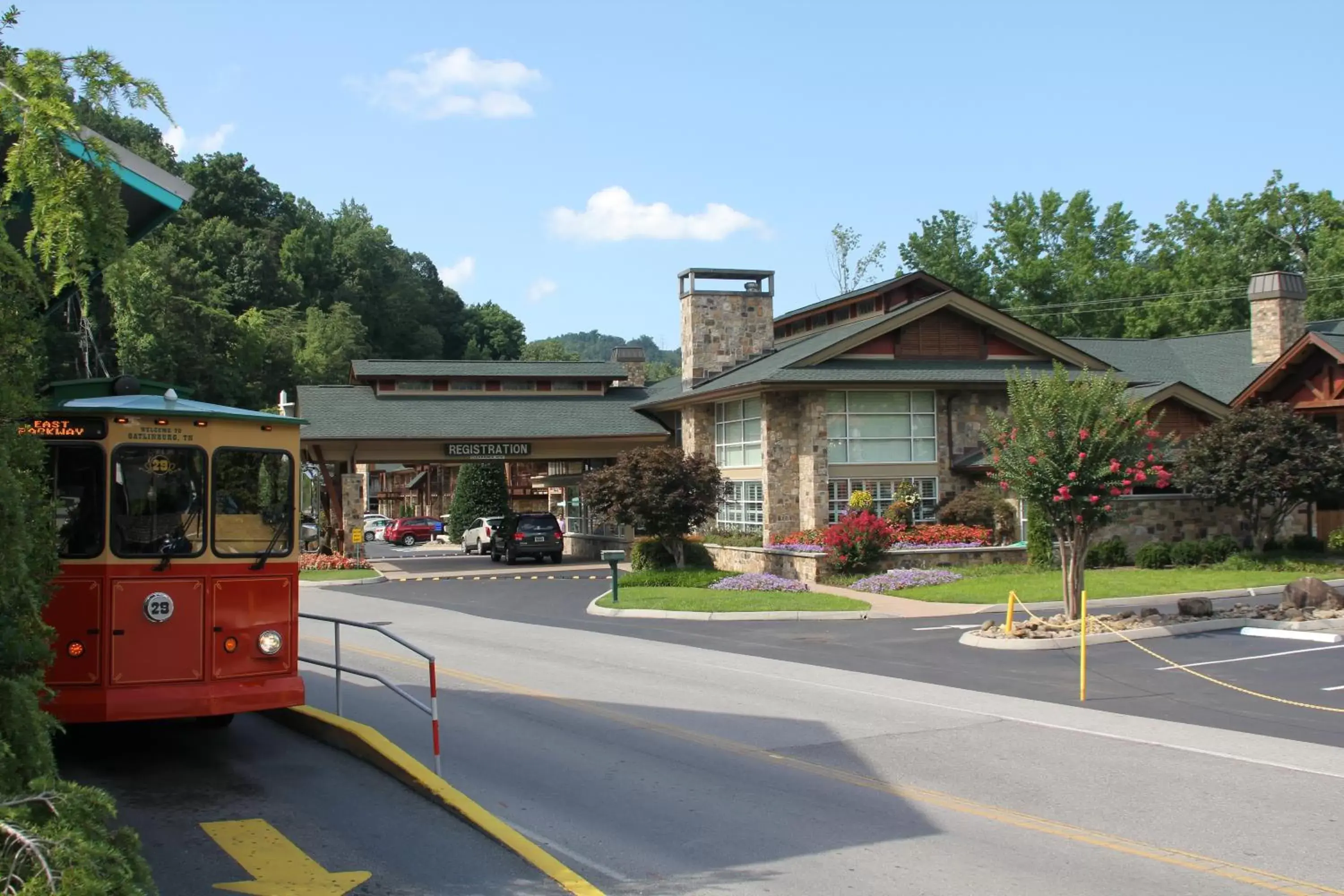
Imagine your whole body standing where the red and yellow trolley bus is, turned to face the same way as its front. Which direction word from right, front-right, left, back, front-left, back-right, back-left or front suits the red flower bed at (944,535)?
back-left

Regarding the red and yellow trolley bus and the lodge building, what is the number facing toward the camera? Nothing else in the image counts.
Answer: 2

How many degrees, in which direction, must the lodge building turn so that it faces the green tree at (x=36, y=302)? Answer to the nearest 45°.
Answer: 0° — it already faces it

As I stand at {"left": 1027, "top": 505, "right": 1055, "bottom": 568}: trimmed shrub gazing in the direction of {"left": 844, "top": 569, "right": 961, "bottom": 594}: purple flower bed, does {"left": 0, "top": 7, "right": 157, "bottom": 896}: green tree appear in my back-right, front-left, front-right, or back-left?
front-left

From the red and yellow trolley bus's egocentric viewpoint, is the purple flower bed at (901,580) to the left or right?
on its left

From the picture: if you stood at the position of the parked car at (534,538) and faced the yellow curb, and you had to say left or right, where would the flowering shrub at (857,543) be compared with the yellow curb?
left

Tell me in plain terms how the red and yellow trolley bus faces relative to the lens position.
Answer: facing the viewer

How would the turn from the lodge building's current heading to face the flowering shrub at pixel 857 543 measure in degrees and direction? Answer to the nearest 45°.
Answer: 0° — it already faces it
